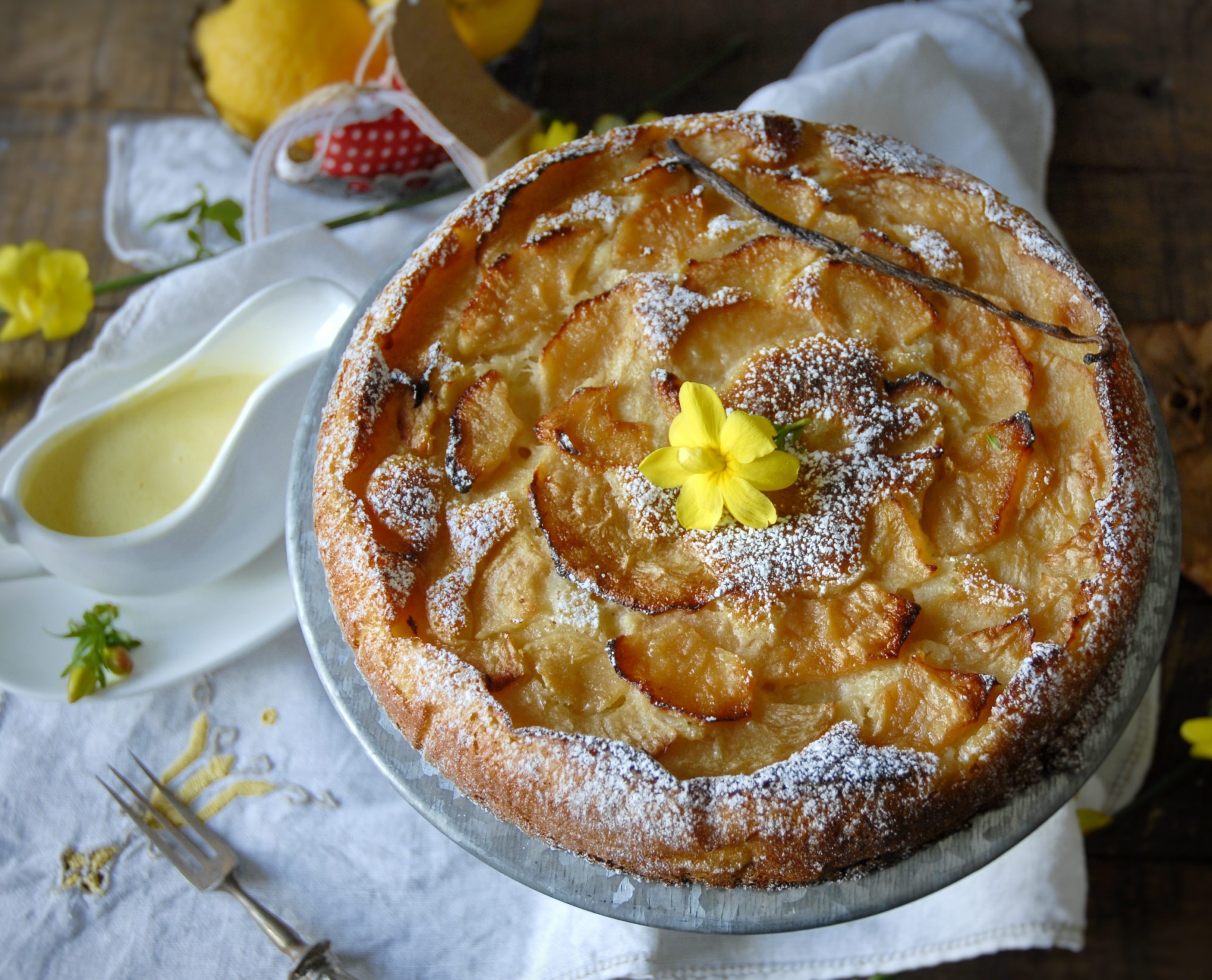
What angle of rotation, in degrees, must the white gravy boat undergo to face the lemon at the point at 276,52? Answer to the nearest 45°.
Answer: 0° — it already faces it

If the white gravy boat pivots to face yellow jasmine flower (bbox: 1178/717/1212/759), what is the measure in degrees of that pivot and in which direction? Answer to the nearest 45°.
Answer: approximately 90° to its right

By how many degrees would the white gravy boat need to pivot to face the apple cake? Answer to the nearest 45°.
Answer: approximately 90° to its right

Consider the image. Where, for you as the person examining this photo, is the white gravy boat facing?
facing away from the viewer and to the right of the viewer

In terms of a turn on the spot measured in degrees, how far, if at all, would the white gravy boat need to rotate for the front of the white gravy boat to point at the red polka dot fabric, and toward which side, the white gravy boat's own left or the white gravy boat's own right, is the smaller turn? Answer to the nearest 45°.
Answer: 0° — it already faces it
